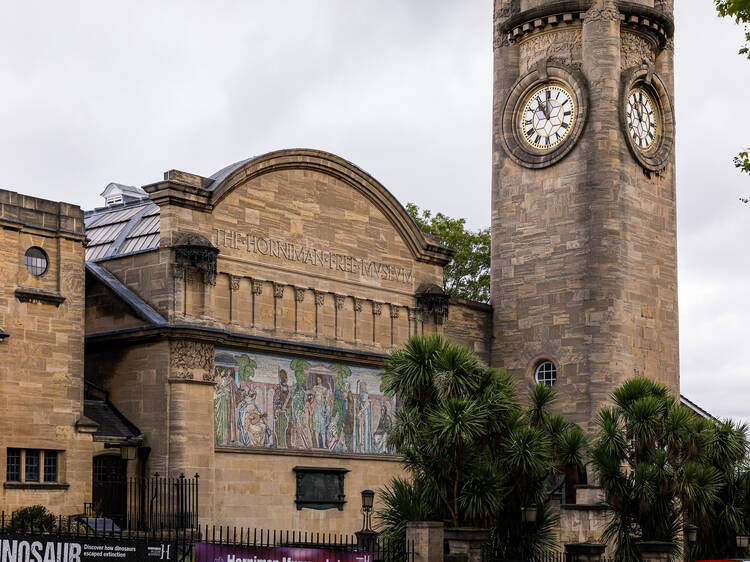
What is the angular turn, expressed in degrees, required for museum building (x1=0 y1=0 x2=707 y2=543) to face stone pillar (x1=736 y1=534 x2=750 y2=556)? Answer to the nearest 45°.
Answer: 0° — it already faces it

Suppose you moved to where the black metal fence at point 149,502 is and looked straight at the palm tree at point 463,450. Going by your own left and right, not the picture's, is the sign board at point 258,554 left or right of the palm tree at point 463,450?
right

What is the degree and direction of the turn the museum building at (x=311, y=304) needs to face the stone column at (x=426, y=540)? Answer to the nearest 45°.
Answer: approximately 45° to its right

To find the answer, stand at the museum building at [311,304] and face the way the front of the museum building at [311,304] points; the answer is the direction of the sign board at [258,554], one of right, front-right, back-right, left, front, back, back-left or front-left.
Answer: front-right

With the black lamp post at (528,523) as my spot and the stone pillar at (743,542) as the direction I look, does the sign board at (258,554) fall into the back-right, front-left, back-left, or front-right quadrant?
back-right

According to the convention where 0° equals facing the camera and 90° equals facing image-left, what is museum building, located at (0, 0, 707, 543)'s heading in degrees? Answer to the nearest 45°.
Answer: approximately 315°
